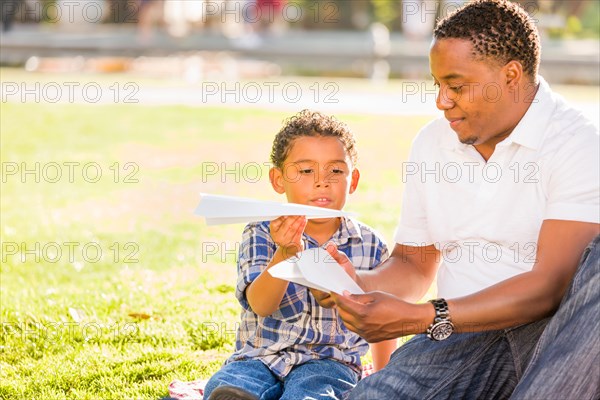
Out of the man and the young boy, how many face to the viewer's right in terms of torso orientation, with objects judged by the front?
0

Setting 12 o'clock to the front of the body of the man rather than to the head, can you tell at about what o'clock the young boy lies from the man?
The young boy is roughly at 2 o'clock from the man.

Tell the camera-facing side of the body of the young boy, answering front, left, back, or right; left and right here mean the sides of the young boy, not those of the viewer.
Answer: front

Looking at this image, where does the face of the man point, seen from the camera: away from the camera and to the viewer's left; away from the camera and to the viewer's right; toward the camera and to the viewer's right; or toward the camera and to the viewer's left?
toward the camera and to the viewer's left

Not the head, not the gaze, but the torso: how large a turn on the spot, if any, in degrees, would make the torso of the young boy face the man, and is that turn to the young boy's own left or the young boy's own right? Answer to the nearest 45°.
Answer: approximately 90° to the young boy's own left

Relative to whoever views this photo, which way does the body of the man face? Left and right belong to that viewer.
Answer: facing the viewer and to the left of the viewer
